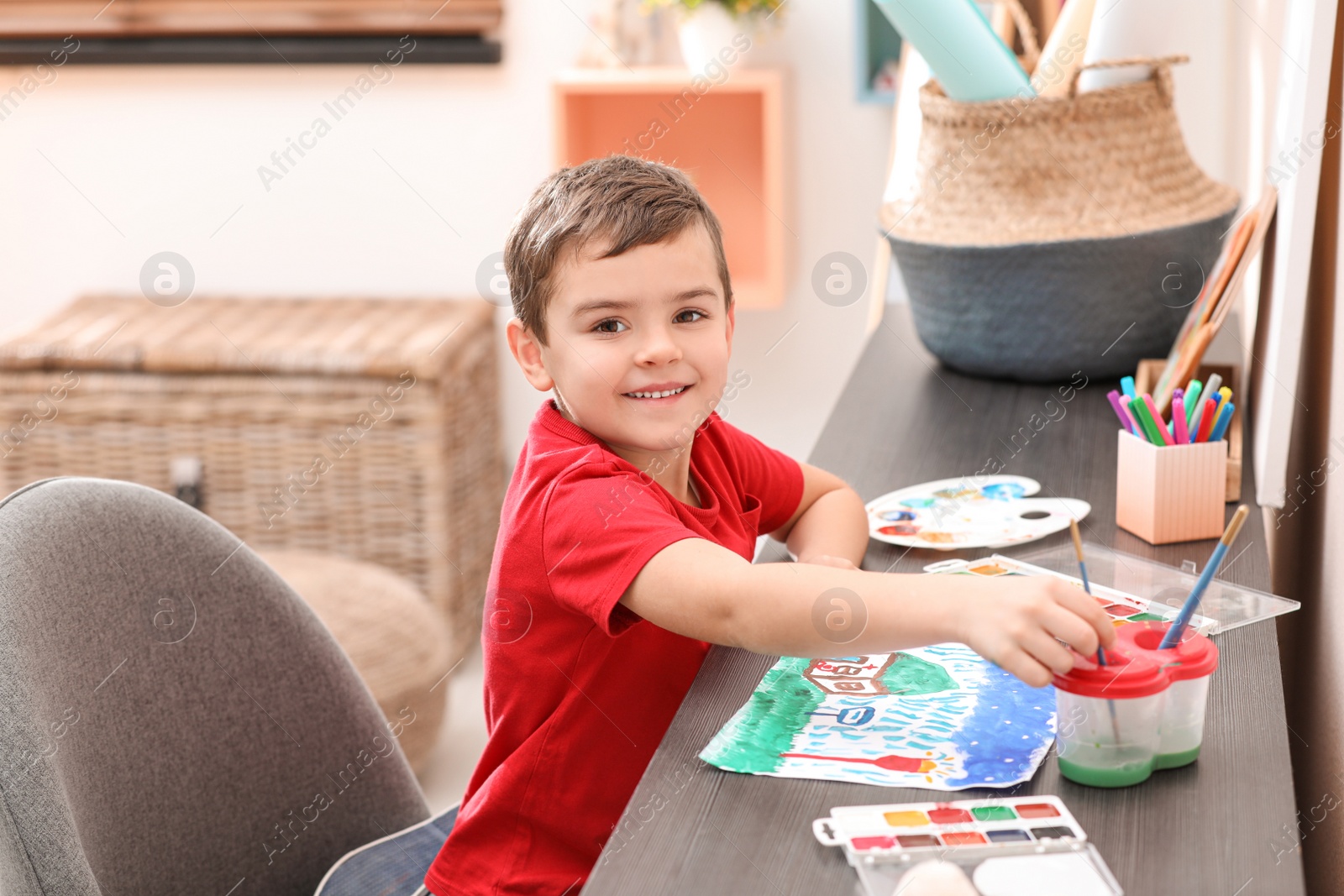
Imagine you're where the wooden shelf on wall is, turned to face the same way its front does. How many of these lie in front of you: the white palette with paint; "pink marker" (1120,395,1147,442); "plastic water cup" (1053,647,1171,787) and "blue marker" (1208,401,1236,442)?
4

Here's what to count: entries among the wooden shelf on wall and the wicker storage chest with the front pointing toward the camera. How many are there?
2

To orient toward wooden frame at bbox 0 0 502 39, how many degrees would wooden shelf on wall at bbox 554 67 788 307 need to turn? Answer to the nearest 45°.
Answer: approximately 90° to its right

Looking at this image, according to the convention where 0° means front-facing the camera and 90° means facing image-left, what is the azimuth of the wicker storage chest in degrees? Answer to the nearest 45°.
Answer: approximately 0°

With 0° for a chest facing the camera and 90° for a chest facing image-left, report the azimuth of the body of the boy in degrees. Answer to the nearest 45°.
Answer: approximately 315°

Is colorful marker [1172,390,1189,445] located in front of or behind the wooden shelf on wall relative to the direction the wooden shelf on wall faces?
in front

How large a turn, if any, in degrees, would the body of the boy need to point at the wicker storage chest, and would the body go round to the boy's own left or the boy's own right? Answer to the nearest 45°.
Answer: approximately 180°

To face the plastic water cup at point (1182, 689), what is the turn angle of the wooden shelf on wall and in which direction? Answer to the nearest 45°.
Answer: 0° — it already faces it

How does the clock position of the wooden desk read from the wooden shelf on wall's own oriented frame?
The wooden desk is roughly at 12 o'clock from the wooden shelf on wall.

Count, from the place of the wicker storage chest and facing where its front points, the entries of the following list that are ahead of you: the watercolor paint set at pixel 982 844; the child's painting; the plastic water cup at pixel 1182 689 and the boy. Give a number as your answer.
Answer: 4
